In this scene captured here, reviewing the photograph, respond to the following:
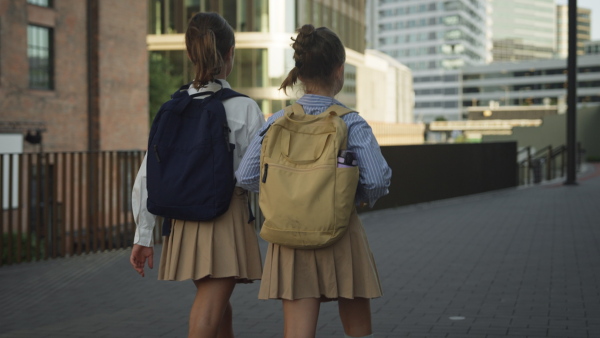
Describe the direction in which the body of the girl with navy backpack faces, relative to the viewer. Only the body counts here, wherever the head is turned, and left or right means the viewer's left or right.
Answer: facing away from the viewer and to the right of the viewer

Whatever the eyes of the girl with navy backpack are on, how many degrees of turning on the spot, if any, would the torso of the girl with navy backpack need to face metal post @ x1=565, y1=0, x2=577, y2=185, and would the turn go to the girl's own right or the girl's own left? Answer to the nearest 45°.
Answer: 0° — they already face it

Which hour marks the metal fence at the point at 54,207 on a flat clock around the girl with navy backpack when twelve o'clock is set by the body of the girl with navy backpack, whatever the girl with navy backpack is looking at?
The metal fence is roughly at 10 o'clock from the girl with navy backpack.

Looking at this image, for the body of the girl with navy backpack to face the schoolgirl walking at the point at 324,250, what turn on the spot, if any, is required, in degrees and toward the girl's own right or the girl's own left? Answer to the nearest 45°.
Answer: approximately 90° to the girl's own right

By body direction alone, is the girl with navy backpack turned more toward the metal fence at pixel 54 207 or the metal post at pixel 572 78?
the metal post

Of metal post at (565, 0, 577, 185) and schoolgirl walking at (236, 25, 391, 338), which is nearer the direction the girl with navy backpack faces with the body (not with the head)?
the metal post
